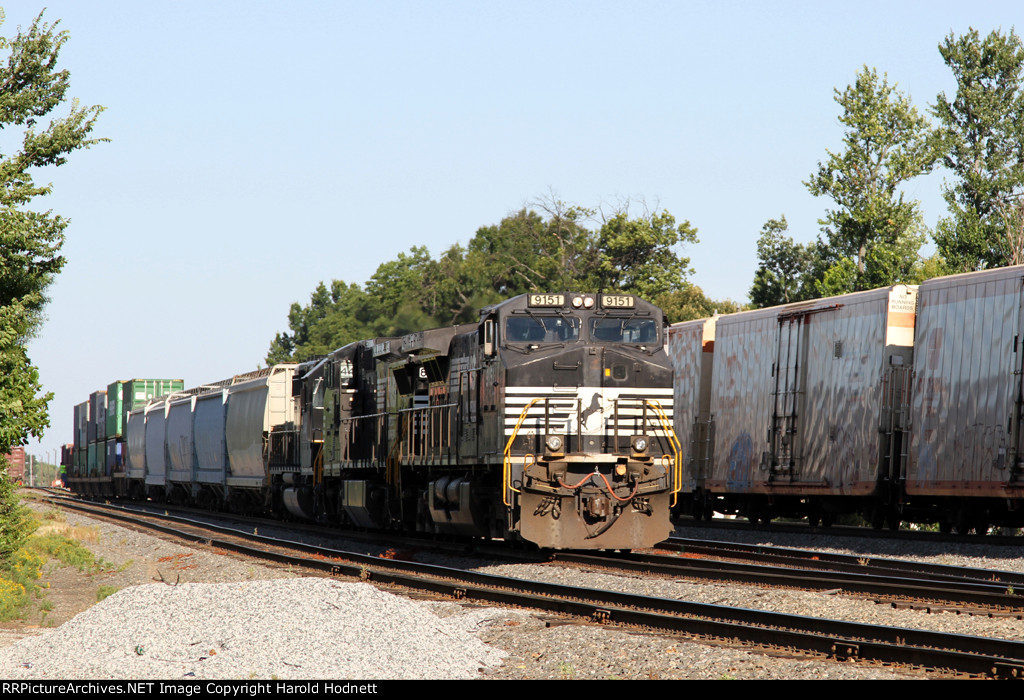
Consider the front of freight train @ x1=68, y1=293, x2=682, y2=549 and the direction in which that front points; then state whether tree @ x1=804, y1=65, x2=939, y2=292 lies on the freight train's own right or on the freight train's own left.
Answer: on the freight train's own left

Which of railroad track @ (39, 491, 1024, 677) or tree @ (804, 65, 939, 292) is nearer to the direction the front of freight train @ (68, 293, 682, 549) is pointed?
the railroad track

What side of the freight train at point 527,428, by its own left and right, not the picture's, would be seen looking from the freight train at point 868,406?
left

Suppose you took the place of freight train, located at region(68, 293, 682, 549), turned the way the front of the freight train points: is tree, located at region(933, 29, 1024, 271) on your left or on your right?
on your left

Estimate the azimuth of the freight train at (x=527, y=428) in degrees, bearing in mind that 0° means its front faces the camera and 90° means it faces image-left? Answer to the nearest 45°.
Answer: approximately 315°
